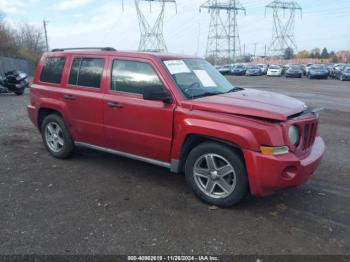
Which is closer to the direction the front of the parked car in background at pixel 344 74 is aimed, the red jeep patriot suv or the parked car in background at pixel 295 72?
the red jeep patriot suv

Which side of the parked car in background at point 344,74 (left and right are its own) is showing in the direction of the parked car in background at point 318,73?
right

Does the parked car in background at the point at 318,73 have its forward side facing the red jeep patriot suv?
yes

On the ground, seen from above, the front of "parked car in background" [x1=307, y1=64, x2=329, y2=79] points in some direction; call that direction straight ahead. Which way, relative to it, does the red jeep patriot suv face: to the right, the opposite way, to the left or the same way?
to the left

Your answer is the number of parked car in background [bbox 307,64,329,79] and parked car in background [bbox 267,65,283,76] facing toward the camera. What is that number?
2

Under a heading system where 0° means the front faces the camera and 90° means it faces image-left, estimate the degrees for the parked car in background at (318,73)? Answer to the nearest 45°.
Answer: approximately 0°

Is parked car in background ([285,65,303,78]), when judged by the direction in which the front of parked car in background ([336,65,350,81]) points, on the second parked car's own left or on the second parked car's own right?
on the second parked car's own right

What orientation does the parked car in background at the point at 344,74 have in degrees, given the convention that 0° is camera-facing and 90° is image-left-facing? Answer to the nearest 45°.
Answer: approximately 45°
